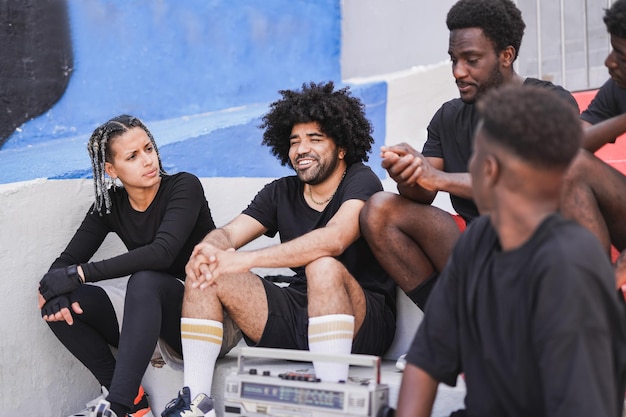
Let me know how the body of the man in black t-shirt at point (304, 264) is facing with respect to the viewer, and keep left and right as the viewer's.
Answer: facing the viewer and to the left of the viewer

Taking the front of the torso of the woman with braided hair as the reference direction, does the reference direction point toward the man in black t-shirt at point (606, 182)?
no

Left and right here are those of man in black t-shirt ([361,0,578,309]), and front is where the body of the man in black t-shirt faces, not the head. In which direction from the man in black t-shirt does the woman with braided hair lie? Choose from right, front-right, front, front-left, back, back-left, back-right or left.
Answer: front-right

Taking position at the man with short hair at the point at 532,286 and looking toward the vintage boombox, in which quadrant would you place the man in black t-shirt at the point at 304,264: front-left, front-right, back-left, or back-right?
front-right

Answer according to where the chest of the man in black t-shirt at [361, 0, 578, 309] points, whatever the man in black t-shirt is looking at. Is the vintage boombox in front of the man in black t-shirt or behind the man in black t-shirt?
in front

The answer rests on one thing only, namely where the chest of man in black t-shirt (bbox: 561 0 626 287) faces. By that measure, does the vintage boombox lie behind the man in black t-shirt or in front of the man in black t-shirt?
in front

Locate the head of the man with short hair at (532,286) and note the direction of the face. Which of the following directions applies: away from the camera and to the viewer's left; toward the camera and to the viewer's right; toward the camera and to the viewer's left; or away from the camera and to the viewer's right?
away from the camera and to the viewer's left

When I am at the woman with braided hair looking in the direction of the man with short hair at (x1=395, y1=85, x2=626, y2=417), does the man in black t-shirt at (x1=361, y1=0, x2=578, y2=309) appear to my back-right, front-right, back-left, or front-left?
front-left

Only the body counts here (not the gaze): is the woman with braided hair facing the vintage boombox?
no

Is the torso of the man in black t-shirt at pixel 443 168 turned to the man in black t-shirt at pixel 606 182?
no

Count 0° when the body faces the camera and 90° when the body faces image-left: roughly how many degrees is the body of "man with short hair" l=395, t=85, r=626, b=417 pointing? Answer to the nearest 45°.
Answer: approximately 135°

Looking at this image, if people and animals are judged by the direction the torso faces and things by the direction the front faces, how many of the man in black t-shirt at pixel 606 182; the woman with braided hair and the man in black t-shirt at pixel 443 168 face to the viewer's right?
0

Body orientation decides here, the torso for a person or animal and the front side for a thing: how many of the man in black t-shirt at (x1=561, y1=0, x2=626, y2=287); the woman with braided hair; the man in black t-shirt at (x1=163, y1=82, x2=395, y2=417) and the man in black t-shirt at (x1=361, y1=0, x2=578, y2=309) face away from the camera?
0

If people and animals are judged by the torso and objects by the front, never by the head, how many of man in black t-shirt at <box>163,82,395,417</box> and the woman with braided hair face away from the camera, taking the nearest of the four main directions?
0

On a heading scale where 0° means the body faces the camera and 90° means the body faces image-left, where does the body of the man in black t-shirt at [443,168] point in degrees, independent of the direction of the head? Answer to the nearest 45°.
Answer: approximately 45°

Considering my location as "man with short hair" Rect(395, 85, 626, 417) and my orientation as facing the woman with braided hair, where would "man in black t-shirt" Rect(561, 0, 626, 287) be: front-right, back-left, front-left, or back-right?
front-right

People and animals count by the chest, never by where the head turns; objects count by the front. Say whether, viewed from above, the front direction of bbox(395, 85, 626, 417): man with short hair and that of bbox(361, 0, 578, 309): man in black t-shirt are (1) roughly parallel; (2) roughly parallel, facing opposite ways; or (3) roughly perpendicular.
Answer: roughly perpendicular

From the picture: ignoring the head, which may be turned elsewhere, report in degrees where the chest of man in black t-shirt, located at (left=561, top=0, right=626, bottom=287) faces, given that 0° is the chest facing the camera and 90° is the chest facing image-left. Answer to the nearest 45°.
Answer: approximately 45°

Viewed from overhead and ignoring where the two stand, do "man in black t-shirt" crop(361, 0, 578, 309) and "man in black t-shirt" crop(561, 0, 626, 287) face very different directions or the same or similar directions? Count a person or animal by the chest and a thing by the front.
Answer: same or similar directions
